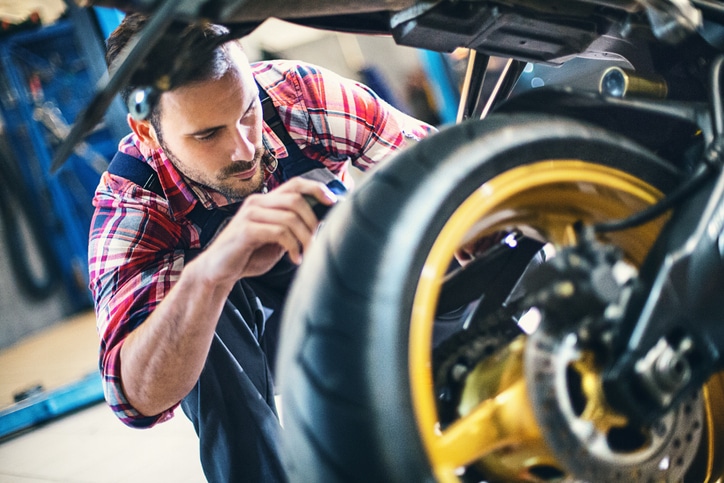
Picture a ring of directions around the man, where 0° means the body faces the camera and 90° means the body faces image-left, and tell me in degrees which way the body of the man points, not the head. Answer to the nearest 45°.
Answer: approximately 315°

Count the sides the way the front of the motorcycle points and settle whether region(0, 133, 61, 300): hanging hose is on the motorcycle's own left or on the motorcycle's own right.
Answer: on the motorcycle's own left

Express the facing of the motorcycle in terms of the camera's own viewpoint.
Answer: facing away from the viewer and to the right of the viewer

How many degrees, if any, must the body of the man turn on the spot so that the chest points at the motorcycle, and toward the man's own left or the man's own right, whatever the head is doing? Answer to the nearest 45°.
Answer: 0° — they already face it

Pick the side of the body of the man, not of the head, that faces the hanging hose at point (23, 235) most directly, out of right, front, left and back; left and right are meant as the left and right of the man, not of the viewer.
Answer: back
